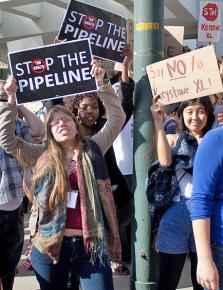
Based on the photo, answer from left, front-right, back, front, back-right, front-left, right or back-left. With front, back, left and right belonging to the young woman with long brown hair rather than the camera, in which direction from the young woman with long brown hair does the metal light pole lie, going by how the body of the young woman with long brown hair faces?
back-left

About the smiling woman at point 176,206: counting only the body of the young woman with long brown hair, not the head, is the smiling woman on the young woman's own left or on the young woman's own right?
on the young woman's own left

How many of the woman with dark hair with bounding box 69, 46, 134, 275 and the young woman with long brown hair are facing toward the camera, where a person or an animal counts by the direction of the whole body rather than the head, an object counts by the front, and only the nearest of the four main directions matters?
2

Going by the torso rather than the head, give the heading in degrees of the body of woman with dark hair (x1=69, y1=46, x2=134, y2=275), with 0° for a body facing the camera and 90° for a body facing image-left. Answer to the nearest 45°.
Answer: approximately 0°

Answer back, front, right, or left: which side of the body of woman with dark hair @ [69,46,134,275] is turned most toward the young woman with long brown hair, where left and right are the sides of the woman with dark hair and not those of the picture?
front

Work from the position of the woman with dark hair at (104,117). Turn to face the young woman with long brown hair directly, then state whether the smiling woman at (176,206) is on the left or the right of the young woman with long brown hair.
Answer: left

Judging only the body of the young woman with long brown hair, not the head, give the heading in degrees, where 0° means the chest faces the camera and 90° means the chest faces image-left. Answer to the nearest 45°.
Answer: approximately 0°
